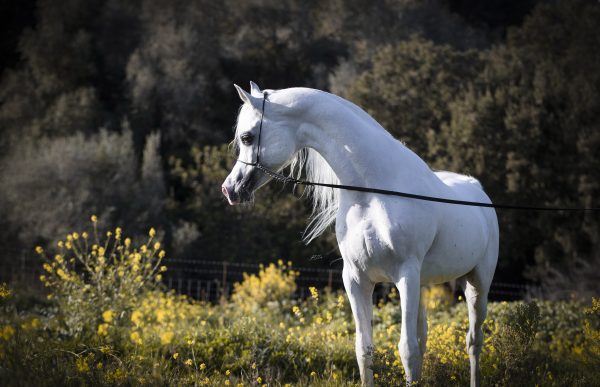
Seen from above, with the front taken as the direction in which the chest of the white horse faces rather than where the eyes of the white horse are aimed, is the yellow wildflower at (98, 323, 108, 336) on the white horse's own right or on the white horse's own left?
on the white horse's own right

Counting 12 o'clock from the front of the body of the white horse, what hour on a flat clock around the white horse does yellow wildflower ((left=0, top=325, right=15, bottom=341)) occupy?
The yellow wildflower is roughly at 1 o'clock from the white horse.

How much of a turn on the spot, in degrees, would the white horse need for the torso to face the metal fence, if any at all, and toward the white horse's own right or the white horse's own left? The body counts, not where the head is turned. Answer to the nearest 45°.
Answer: approximately 135° to the white horse's own right

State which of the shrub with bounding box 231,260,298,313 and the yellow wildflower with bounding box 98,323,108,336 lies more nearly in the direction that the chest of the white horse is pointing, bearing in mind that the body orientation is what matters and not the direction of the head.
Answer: the yellow wildflower

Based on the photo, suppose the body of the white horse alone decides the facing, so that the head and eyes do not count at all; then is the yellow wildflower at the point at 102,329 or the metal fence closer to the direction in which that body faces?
the yellow wildflower

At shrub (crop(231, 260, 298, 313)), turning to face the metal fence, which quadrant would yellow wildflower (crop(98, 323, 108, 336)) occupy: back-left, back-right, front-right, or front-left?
back-left

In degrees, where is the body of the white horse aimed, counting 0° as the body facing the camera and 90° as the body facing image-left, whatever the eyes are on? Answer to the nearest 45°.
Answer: approximately 45°

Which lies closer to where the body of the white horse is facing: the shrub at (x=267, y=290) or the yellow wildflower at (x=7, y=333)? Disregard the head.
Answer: the yellow wildflower

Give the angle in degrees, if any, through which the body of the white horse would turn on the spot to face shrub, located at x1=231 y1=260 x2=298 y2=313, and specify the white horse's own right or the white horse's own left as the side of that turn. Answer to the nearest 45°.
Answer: approximately 135° to the white horse's own right
